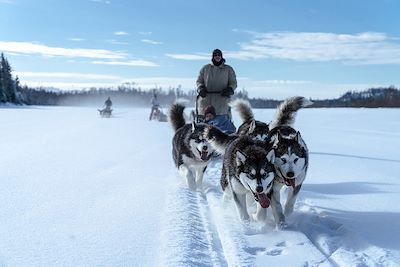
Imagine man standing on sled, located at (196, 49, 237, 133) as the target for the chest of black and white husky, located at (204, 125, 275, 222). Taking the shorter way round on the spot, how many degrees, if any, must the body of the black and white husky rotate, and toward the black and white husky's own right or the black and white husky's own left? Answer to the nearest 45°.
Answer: approximately 135° to the black and white husky's own left

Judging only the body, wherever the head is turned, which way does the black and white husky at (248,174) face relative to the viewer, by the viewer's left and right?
facing the viewer and to the right of the viewer

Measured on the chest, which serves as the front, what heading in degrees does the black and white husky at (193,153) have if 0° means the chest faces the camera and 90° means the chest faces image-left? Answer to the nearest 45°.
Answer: approximately 315°

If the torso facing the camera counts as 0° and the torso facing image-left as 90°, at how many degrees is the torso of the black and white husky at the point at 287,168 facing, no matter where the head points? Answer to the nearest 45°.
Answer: approximately 0°

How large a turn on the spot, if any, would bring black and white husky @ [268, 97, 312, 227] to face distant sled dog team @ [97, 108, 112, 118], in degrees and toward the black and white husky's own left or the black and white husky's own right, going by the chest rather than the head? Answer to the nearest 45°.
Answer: approximately 135° to the black and white husky's own right

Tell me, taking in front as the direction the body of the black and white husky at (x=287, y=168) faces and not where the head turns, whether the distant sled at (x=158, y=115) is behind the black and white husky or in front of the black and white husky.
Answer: behind

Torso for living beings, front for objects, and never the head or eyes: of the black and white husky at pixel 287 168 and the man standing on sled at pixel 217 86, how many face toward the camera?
2
